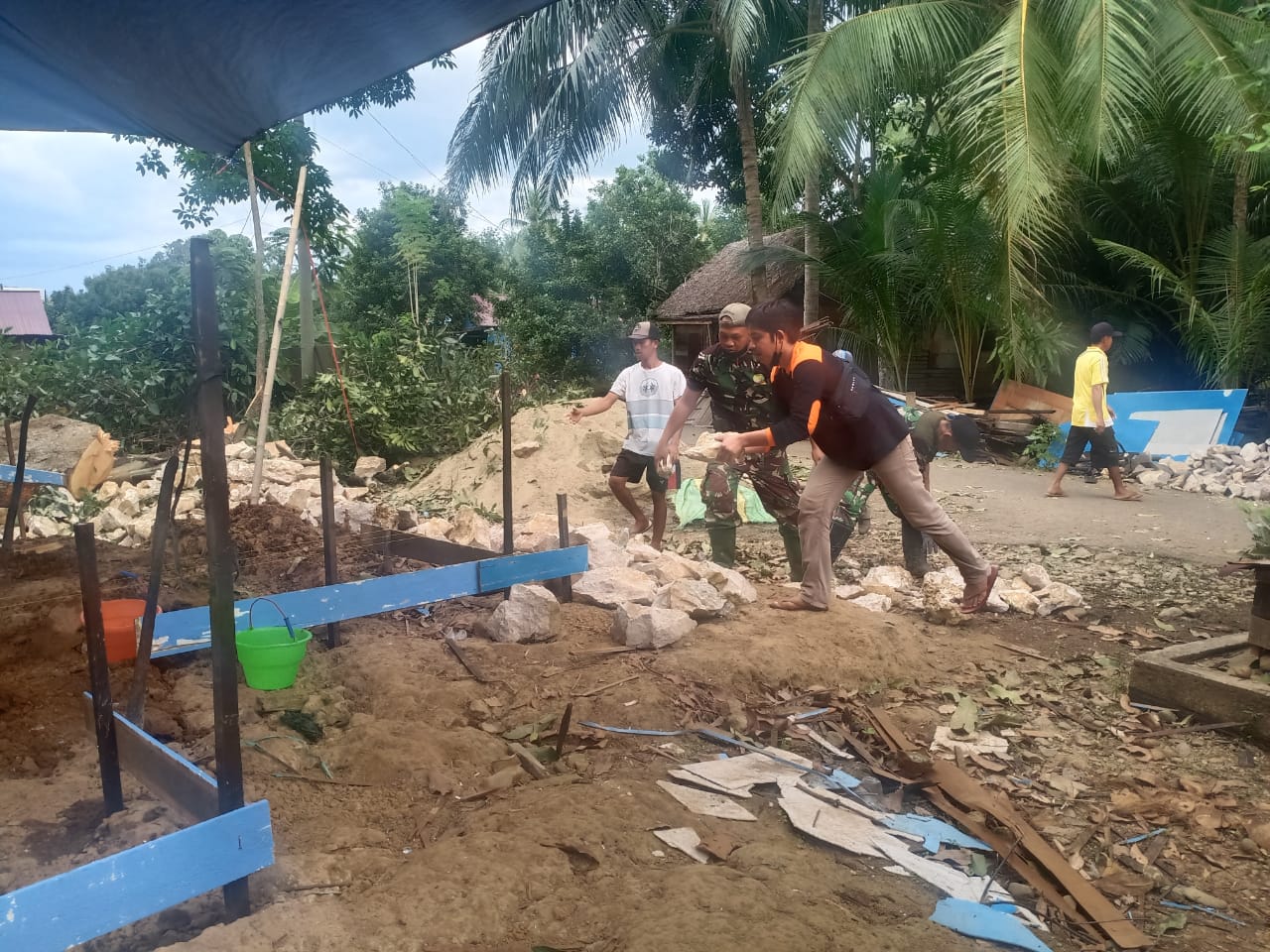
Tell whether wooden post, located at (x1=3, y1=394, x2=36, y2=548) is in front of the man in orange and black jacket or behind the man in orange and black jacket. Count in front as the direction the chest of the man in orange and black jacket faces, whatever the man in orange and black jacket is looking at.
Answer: in front

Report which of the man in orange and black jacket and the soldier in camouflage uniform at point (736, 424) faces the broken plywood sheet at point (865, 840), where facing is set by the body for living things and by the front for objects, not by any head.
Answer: the soldier in camouflage uniform

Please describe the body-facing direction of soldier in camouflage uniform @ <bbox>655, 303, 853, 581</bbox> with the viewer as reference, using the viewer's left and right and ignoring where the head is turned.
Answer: facing the viewer

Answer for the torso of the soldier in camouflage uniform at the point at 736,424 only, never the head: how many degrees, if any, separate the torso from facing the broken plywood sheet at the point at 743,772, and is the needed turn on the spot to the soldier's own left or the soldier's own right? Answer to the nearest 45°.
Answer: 0° — they already face it

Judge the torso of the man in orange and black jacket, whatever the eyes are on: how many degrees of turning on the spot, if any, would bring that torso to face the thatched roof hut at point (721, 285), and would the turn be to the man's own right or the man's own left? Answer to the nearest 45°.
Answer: approximately 90° to the man's own right

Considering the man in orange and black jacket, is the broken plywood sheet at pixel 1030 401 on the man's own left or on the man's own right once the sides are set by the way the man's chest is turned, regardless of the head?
on the man's own right

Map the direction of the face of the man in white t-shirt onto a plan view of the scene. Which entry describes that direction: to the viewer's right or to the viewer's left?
to the viewer's left

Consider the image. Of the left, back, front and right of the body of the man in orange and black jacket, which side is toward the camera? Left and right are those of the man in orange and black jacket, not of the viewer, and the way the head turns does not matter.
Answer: left

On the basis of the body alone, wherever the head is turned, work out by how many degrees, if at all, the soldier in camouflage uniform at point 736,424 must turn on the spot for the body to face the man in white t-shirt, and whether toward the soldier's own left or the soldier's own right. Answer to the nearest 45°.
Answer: approximately 135° to the soldier's own right

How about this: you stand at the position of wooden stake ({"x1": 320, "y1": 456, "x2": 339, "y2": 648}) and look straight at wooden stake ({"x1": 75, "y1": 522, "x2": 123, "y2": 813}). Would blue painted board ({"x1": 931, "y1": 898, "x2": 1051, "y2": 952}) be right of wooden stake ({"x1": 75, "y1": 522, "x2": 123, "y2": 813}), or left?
left

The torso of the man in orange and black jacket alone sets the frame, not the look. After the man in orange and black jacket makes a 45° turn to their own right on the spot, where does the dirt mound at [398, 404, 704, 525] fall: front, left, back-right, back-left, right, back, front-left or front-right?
front

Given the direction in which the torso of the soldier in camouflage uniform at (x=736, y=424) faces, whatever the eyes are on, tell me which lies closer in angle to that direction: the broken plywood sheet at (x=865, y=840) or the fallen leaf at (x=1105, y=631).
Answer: the broken plywood sheet

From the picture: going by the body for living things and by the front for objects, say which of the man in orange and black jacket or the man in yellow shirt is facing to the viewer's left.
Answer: the man in orange and black jacket

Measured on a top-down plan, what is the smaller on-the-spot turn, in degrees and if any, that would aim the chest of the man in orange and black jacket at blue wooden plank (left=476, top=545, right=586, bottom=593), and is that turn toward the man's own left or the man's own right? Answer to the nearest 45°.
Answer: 0° — they already face it

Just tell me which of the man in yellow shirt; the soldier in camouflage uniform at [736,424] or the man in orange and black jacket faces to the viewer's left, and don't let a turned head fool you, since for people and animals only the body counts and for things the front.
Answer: the man in orange and black jacket

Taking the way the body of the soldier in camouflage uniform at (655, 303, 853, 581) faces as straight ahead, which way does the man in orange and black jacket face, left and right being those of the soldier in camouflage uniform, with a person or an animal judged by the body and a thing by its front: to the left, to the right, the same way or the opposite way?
to the right
